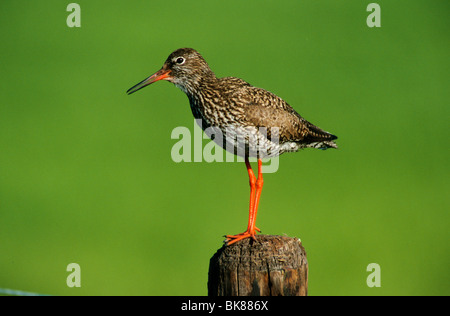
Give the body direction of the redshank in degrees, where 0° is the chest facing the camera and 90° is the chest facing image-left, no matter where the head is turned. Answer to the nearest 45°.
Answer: approximately 90°
